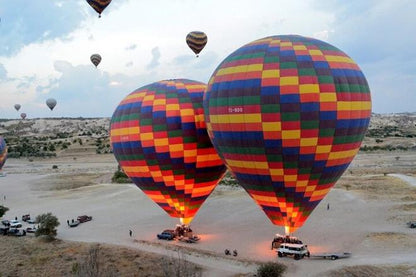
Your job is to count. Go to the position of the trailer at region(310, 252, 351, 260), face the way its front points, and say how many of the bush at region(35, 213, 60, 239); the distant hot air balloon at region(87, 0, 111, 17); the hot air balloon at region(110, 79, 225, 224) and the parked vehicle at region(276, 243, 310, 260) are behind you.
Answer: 0

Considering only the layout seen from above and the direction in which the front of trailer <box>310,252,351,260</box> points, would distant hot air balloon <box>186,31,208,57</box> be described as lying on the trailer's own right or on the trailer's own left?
on the trailer's own right

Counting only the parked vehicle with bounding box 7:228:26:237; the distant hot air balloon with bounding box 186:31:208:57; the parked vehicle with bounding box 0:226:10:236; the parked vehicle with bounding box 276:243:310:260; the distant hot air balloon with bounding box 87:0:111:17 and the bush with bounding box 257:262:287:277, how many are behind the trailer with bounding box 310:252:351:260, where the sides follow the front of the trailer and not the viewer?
0

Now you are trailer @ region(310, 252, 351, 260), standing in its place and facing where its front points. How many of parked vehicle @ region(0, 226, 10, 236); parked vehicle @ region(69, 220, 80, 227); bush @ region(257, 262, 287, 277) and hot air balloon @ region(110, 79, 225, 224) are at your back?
0

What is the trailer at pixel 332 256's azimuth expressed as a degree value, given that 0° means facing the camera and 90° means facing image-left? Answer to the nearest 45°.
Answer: approximately 90°

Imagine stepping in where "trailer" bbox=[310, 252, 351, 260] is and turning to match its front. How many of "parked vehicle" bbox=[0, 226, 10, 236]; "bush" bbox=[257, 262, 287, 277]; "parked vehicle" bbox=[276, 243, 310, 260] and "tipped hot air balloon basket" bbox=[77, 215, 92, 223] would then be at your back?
0

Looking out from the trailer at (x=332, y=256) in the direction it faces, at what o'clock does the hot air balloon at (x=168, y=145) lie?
The hot air balloon is roughly at 12 o'clock from the trailer.

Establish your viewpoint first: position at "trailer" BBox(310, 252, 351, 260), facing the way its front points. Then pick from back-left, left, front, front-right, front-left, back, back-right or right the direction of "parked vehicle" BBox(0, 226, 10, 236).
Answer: front

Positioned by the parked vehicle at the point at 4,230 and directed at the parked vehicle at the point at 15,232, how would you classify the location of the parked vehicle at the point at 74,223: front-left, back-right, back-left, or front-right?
front-left

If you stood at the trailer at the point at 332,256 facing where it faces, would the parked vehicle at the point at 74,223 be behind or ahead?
ahead

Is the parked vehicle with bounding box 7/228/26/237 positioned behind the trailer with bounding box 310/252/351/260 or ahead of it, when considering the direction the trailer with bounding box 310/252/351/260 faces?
ahead

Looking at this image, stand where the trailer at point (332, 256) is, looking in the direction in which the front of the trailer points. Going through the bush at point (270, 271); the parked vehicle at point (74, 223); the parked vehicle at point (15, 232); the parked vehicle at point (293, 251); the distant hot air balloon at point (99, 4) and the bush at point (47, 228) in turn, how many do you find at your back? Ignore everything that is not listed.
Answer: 0

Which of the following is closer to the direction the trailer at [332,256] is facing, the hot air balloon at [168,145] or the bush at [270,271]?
the hot air balloon

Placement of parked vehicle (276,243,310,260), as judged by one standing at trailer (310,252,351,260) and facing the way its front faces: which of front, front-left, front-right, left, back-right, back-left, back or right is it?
front

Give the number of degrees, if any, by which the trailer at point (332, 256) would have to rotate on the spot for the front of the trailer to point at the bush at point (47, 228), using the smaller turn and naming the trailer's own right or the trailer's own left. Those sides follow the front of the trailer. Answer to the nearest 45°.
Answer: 0° — it already faces it

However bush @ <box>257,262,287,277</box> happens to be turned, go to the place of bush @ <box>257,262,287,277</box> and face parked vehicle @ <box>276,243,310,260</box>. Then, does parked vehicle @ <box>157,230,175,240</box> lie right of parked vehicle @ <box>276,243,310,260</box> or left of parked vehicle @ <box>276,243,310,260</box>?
left

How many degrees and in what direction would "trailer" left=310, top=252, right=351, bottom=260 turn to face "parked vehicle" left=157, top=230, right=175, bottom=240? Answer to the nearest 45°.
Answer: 0° — it already faces it

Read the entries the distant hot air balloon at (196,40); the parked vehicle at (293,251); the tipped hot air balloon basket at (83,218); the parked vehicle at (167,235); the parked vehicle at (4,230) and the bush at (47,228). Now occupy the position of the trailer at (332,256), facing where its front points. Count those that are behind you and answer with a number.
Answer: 0

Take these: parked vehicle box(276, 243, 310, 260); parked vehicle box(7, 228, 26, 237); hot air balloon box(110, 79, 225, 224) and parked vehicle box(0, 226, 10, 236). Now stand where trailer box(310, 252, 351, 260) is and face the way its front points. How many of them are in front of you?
4
